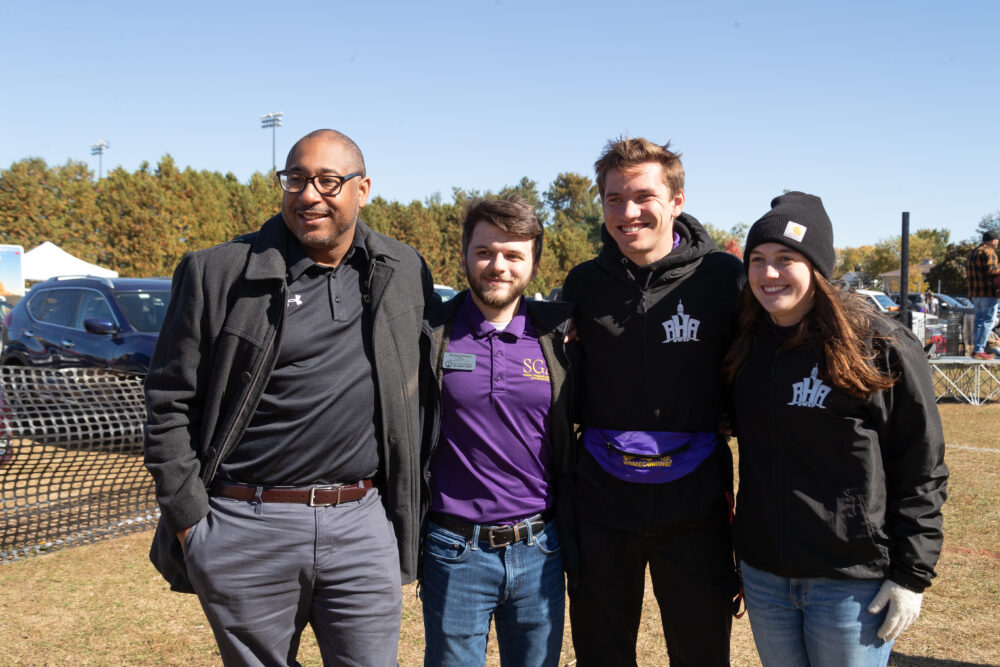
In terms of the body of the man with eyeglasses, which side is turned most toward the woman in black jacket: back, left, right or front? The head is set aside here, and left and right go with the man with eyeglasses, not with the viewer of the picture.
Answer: left

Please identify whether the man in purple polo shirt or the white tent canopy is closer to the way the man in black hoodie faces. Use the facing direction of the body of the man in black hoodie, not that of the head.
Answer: the man in purple polo shirt

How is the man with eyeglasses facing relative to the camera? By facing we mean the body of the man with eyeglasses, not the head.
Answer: toward the camera

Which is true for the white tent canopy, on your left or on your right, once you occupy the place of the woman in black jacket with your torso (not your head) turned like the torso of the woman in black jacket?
on your right

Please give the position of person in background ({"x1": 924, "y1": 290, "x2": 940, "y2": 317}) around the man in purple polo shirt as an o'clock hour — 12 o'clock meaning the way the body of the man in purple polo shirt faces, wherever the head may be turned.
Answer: The person in background is roughly at 7 o'clock from the man in purple polo shirt.

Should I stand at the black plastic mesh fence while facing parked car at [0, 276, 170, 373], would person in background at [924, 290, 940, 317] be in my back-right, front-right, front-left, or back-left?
front-right

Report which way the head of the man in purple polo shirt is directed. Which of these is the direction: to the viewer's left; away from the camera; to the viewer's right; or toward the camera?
toward the camera

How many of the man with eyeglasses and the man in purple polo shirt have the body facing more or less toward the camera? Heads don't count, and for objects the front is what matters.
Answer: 2

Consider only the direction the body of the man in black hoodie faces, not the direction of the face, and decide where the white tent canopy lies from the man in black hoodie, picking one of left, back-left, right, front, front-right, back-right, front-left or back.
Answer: back-right

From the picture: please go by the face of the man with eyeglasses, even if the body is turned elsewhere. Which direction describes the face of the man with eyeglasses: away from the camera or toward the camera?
toward the camera

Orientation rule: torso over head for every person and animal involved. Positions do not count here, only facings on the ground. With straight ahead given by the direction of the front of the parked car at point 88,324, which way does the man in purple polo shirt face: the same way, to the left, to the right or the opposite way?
to the right

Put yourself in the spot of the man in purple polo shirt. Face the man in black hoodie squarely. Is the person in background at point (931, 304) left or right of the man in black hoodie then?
left

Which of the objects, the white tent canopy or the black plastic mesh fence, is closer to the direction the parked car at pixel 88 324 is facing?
the black plastic mesh fence

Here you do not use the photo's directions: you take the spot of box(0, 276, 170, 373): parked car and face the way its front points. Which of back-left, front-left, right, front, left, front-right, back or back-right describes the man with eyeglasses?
front-right

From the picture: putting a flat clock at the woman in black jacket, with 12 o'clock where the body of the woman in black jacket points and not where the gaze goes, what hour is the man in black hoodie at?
The man in black hoodie is roughly at 2 o'clock from the woman in black jacket.

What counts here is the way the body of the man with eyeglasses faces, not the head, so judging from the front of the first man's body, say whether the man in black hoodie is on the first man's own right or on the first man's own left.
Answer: on the first man's own left
